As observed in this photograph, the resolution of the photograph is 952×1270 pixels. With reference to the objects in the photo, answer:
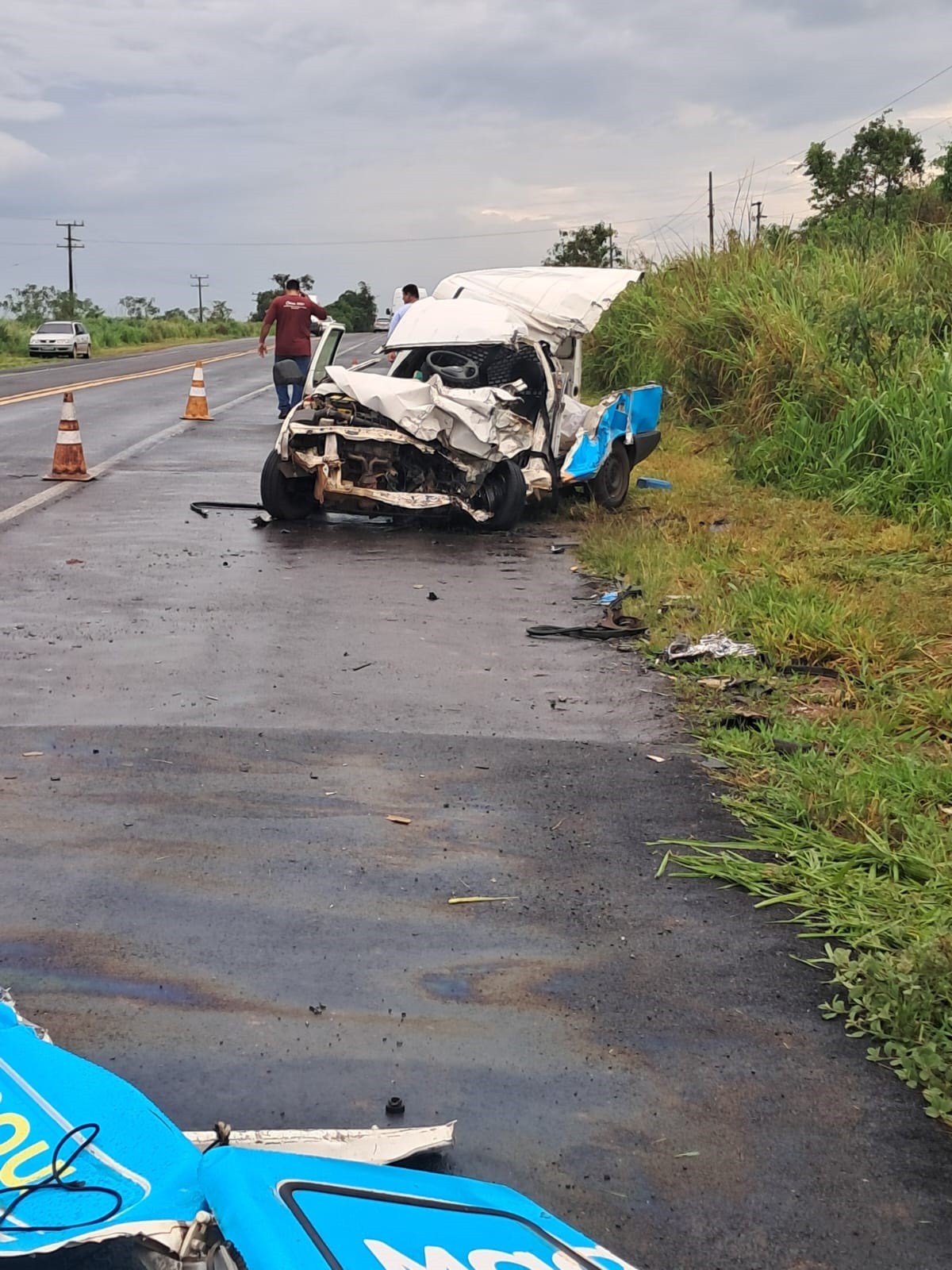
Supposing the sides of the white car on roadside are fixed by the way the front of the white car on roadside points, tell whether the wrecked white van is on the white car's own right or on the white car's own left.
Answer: on the white car's own left

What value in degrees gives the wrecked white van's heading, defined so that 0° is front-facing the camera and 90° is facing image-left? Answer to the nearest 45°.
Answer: approximately 45°

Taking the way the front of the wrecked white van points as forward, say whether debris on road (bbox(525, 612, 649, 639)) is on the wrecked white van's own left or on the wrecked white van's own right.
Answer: on the wrecked white van's own left

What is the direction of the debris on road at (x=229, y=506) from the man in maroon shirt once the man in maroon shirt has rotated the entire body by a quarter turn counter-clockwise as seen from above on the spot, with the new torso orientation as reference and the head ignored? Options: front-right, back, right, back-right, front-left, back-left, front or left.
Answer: left

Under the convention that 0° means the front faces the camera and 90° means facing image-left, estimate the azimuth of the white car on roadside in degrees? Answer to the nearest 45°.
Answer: approximately 45°

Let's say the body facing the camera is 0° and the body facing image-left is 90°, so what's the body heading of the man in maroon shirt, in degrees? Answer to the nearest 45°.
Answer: approximately 180°

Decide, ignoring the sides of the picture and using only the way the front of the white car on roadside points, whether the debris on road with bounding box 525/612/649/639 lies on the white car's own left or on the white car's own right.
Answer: on the white car's own left
